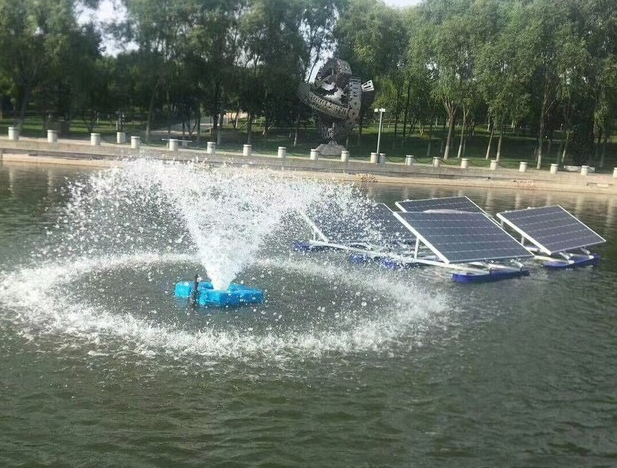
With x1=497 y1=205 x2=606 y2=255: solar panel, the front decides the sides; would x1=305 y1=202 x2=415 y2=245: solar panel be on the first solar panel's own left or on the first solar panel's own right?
on the first solar panel's own right

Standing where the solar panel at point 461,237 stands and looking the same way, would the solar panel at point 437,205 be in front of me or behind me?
behind

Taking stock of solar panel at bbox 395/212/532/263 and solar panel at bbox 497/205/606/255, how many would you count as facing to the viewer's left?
0

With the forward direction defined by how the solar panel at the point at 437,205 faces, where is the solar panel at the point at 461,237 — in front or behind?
in front
